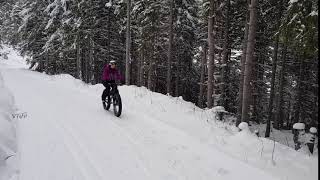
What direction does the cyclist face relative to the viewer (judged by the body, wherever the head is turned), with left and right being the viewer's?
facing the viewer and to the right of the viewer
